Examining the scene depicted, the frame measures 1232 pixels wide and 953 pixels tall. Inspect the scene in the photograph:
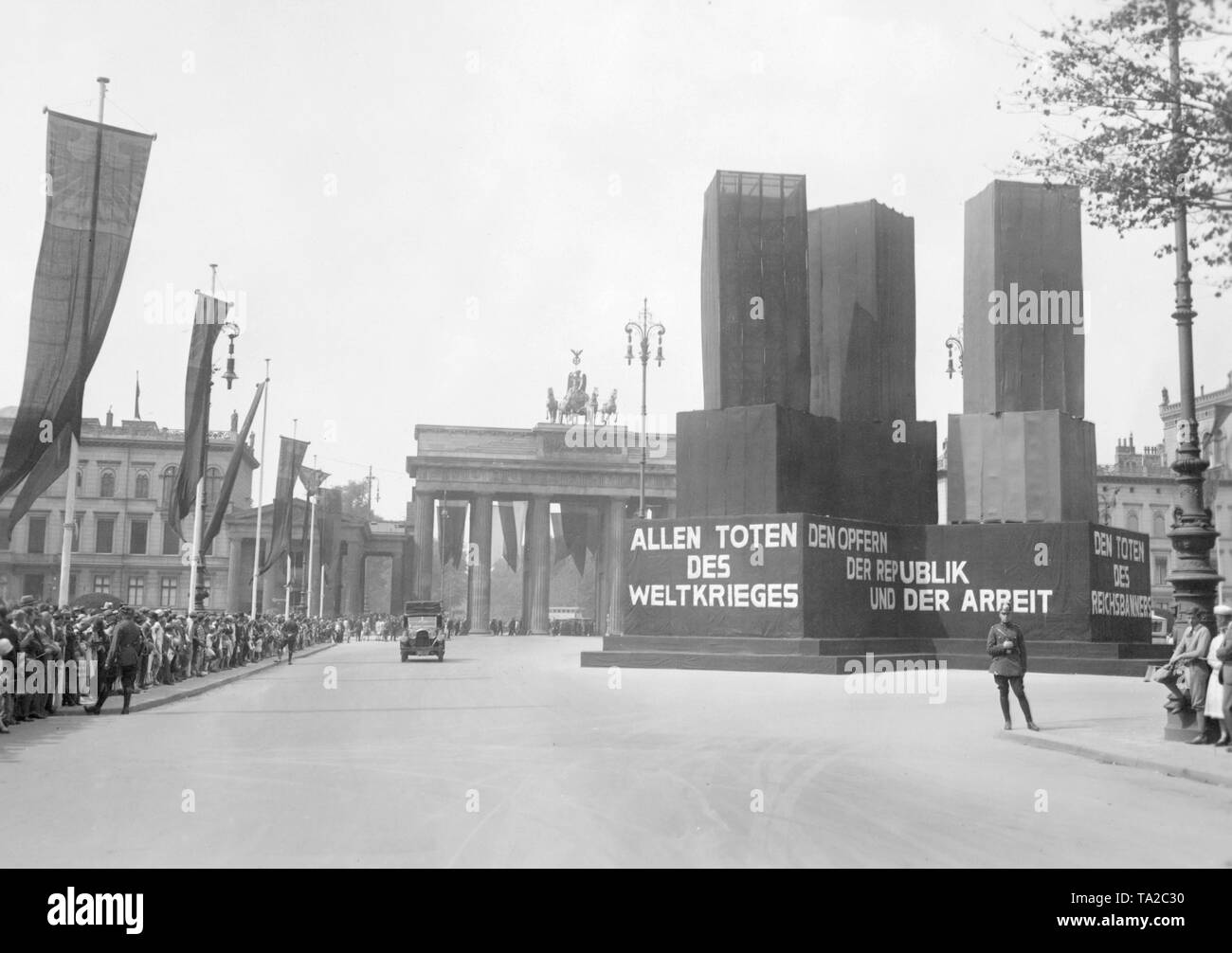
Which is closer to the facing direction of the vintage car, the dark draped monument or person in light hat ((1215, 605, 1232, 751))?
the person in light hat

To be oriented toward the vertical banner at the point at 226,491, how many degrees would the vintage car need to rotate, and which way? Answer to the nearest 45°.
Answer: approximately 45° to its right

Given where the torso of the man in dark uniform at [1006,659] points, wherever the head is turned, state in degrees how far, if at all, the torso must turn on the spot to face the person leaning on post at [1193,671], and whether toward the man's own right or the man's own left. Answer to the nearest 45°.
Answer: approximately 90° to the man's own left

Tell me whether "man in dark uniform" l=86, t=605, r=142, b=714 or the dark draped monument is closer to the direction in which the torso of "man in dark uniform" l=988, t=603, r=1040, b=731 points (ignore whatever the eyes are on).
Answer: the man in dark uniform

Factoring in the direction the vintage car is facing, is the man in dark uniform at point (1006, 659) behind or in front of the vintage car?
in front

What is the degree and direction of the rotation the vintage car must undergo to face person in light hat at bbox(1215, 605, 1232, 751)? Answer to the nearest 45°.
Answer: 0° — it already faces them

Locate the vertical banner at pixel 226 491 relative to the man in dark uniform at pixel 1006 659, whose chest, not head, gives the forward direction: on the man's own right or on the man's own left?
on the man's own right
